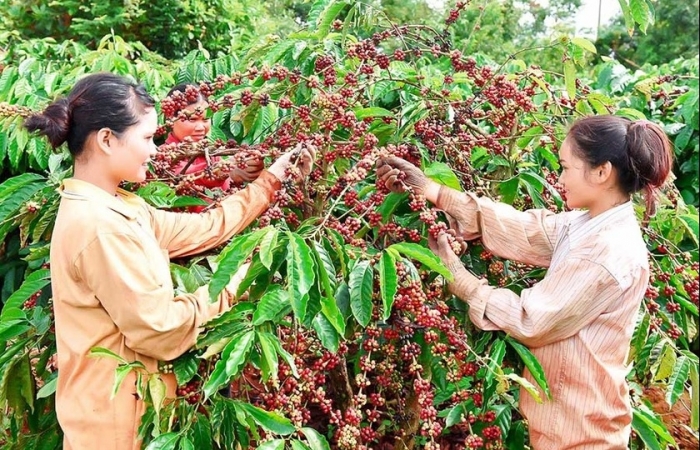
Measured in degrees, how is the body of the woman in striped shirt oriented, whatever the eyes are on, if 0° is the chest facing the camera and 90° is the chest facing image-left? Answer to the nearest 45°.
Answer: approximately 90°

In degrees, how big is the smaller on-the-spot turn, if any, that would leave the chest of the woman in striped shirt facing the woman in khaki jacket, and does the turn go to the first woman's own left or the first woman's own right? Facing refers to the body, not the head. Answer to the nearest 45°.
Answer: approximately 45° to the first woman's own left

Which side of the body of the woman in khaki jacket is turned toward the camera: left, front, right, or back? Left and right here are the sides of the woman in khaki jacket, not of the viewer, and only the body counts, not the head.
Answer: right

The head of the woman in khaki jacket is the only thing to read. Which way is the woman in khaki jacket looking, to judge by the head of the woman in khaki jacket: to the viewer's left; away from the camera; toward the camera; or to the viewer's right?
to the viewer's right

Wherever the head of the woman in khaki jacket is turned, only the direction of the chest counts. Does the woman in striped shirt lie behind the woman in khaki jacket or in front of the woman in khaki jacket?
in front

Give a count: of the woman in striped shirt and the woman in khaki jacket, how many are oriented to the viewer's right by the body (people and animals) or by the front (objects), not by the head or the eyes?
1

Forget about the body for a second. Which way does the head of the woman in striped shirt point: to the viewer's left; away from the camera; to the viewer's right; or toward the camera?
to the viewer's left
